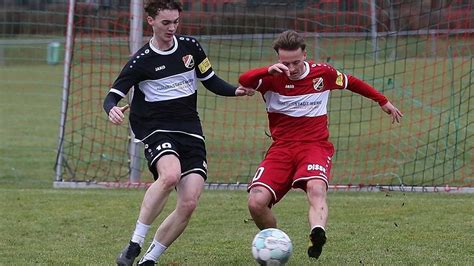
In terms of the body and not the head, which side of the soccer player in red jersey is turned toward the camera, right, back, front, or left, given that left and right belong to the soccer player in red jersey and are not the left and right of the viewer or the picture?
front

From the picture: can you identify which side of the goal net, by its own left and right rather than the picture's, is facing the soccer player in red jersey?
front

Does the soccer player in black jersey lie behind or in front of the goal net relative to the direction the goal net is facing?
in front

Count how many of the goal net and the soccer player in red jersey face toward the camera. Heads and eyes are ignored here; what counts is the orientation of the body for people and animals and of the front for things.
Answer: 2

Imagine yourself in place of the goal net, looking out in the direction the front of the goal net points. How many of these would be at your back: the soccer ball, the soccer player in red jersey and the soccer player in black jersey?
0

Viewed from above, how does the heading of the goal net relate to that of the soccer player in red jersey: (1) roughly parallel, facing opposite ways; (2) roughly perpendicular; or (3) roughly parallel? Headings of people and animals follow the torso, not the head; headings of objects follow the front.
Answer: roughly parallel

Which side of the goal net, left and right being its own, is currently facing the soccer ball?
front

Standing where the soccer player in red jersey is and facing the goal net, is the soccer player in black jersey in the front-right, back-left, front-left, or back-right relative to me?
back-left

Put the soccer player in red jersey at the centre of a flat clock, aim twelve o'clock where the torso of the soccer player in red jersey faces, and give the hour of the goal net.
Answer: The goal net is roughly at 6 o'clock from the soccer player in red jersey.

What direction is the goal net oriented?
toward the camera
